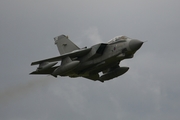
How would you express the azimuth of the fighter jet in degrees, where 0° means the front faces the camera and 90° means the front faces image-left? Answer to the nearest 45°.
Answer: approximately 315°
